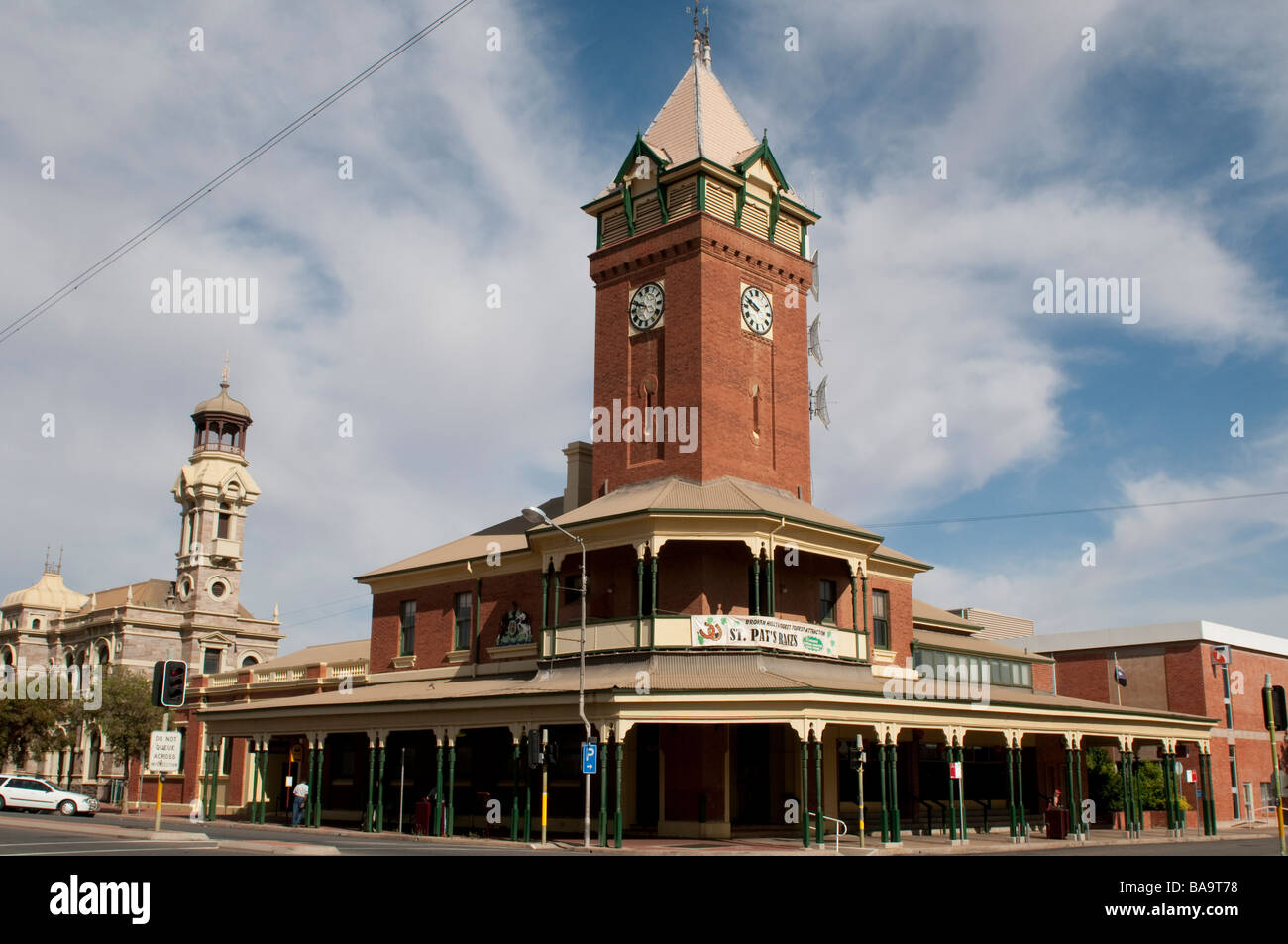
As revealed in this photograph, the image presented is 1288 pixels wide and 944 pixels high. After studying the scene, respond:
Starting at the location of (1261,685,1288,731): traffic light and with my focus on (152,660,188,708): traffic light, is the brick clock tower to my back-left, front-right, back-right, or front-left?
front-right

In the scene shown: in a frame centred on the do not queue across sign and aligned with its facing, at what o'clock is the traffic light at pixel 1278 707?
The traffic light is roughly at 10 o'clock from the do not queue across sign.

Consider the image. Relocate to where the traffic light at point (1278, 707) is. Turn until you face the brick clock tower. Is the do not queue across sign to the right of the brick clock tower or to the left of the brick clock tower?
left

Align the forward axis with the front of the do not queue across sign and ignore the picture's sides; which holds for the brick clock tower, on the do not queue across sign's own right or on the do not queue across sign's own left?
on the do not queue across sign's own left

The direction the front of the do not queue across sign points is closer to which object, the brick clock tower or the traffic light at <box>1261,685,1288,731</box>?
the traffic light

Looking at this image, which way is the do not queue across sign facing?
toward the camera
